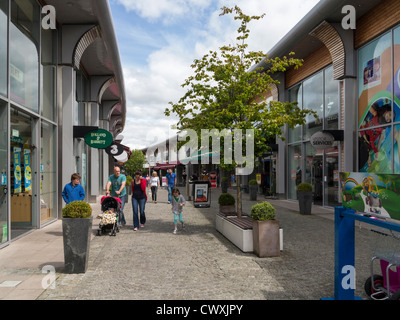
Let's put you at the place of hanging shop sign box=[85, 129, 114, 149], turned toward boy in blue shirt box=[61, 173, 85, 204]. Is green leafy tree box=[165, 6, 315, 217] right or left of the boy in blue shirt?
left

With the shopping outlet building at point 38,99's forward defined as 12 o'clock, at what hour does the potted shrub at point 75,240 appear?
The potted shrub is roughly at 1 o'clock from the shopping outlet building.

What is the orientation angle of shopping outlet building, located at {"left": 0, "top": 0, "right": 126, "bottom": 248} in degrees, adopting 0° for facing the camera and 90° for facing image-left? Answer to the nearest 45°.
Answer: approximately 315°

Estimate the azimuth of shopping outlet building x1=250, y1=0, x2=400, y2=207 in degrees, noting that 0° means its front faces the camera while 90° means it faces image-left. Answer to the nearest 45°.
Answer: approximately 45°

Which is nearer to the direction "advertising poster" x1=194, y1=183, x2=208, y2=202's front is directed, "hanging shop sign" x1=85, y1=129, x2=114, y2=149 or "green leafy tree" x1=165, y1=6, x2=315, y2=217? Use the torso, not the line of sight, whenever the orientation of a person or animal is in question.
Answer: the green leafy tree

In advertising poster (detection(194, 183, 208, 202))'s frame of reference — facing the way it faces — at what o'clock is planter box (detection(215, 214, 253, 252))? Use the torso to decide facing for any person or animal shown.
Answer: The planter box is roughly at 12 o'clock from the advertising poster.

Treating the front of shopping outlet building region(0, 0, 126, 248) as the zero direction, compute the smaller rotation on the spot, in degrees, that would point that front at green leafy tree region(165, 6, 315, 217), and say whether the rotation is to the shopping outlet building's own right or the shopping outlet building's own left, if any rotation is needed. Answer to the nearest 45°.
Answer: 0° — it already faces it

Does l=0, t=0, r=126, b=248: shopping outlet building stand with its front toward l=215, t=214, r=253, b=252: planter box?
yes

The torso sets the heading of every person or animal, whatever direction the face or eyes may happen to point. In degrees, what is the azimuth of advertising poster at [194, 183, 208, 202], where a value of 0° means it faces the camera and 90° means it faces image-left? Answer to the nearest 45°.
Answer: approximately 0°
